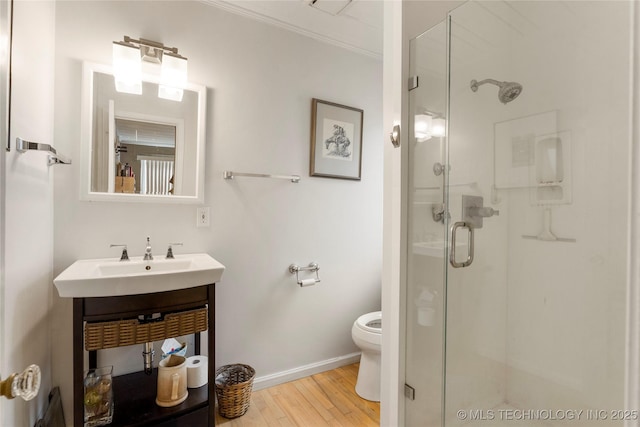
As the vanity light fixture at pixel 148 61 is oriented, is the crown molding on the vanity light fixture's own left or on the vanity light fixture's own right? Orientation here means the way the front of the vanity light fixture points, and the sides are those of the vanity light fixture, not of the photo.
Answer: on the vanity light fixture's own left

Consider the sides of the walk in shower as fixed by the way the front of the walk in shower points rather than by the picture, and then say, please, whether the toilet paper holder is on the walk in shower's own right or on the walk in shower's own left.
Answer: on the walk in shower's own right

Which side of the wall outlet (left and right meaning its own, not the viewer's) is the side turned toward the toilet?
left

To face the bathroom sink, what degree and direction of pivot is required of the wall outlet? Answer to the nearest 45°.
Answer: approximately 45° to its right

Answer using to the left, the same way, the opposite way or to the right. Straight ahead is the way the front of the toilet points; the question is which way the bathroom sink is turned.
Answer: to the left

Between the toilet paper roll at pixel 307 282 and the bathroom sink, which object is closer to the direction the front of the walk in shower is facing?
the bathroom sink

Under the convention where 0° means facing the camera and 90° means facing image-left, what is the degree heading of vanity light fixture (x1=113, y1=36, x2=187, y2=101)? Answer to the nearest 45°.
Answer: approximately 0°
